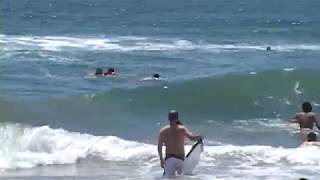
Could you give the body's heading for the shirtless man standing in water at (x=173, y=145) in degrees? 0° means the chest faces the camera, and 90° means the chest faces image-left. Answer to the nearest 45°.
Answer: approximately 180°

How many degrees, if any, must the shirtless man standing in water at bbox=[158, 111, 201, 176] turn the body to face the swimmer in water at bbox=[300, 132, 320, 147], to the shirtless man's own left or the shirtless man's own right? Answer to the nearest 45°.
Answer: approximately 45° to the shirtless man's own right

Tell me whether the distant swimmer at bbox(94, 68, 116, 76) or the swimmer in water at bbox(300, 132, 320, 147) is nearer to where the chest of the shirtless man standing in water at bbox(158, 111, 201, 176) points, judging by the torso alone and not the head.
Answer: the distant swimmer
